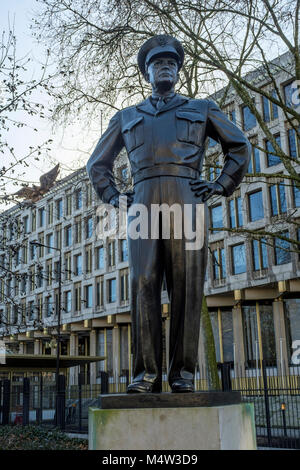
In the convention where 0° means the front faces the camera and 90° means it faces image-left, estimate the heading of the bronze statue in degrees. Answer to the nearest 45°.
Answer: approximately 0°
